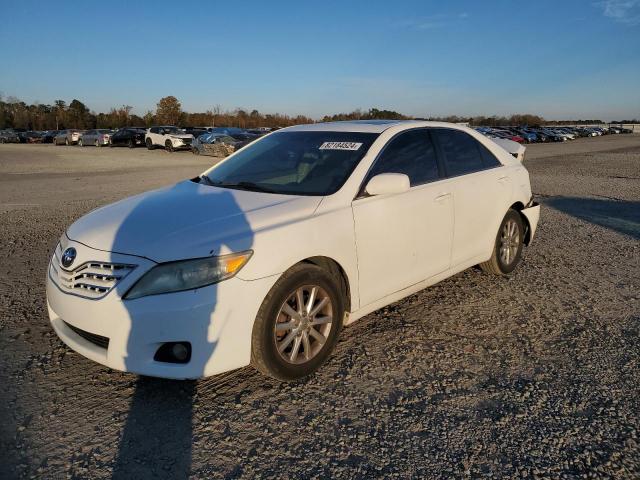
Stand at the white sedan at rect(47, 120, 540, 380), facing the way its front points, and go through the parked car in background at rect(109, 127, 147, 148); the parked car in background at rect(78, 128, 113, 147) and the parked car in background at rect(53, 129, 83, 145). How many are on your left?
0

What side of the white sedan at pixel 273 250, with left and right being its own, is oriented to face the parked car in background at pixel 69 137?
right

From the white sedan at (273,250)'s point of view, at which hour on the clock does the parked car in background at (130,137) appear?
The parked car in background is roughly at 4 o'clock from the white sedan.

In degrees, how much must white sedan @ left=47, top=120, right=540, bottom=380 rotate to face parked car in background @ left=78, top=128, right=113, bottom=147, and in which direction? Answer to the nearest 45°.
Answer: approximately 135° to its right

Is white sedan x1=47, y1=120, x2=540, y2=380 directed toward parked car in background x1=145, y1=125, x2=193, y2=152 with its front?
no

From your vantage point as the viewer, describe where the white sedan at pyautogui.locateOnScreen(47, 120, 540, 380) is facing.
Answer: facing the viewer and to the left of the viewer

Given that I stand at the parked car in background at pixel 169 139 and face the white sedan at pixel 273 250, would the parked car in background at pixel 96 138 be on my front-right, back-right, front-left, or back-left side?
back-right

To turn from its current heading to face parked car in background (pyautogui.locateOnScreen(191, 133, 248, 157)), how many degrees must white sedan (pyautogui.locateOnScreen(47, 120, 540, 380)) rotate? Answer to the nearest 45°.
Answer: approximately 135° to its right

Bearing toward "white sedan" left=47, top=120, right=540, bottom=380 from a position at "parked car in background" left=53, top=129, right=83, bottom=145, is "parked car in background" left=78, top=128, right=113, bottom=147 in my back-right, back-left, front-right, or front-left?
front-left
